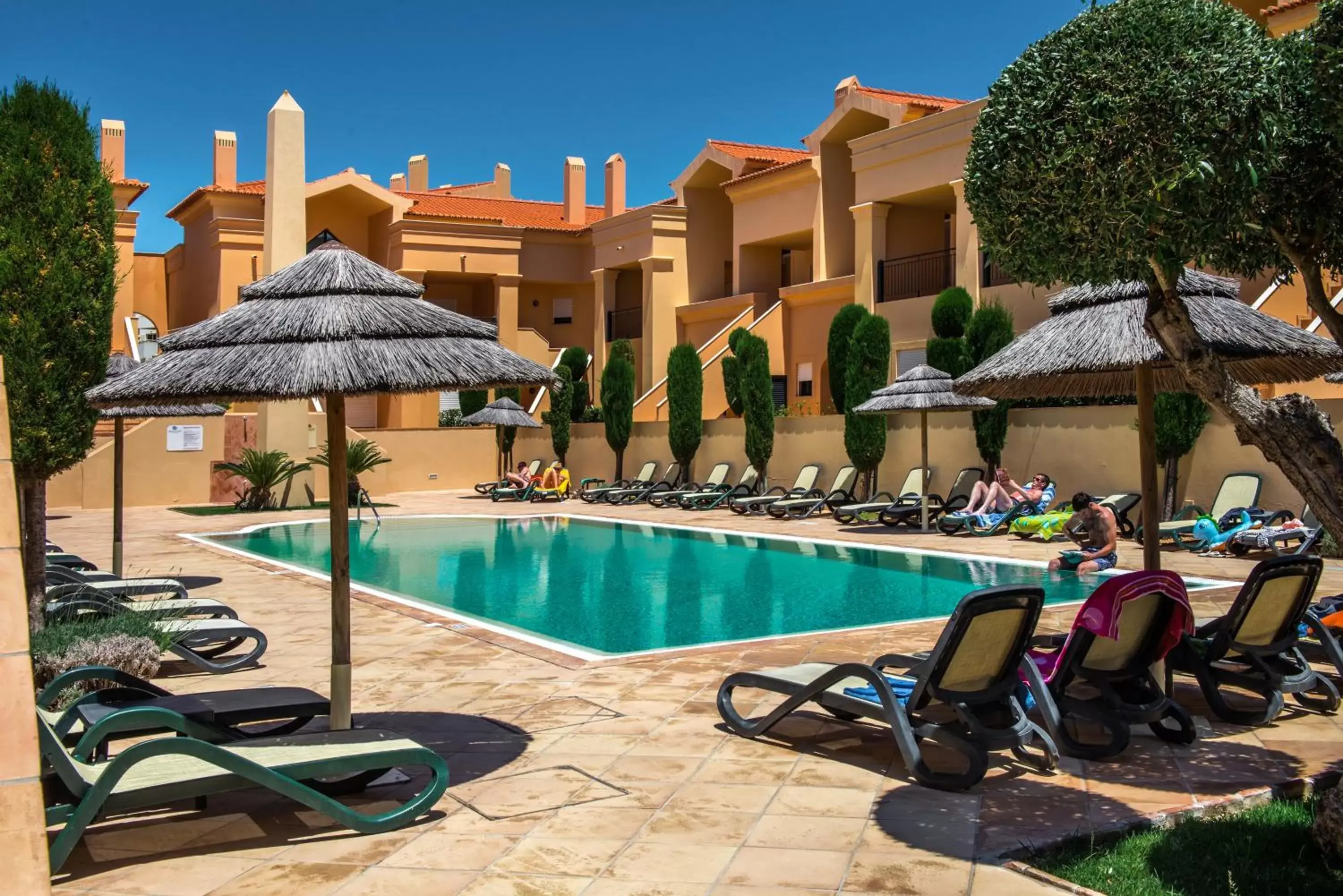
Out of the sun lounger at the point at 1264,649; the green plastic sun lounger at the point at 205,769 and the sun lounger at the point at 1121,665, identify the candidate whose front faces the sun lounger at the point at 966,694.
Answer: the green plastic sun lounger

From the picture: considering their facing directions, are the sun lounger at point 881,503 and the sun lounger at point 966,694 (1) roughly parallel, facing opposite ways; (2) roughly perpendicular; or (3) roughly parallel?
roughly perpendicular

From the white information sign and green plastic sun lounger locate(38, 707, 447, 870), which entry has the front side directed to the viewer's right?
the green plastic sun lounger

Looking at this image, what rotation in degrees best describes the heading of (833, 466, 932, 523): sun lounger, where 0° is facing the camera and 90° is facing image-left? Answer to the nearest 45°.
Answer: approximately 45°

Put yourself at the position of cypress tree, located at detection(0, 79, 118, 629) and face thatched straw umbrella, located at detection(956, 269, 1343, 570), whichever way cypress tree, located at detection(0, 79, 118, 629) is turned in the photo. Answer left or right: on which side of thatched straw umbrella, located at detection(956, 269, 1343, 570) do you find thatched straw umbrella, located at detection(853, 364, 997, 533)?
left

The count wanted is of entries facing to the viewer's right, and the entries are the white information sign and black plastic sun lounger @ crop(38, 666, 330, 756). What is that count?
1

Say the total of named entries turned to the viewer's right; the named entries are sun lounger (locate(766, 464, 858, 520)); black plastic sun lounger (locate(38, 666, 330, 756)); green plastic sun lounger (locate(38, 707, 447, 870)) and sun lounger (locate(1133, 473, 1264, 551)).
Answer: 2

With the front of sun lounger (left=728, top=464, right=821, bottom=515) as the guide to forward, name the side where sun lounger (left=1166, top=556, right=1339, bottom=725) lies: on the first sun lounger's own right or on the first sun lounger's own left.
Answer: on the first sun lounger's own left

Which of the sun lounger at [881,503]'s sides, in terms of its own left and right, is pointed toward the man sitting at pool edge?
left

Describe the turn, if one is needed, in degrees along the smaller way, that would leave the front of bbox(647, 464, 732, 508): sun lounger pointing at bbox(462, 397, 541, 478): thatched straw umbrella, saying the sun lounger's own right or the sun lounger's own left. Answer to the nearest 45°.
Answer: approximately 90° to the sun lounger's own right

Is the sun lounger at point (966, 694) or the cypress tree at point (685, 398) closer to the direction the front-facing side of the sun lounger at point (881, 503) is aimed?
the sun lounger
